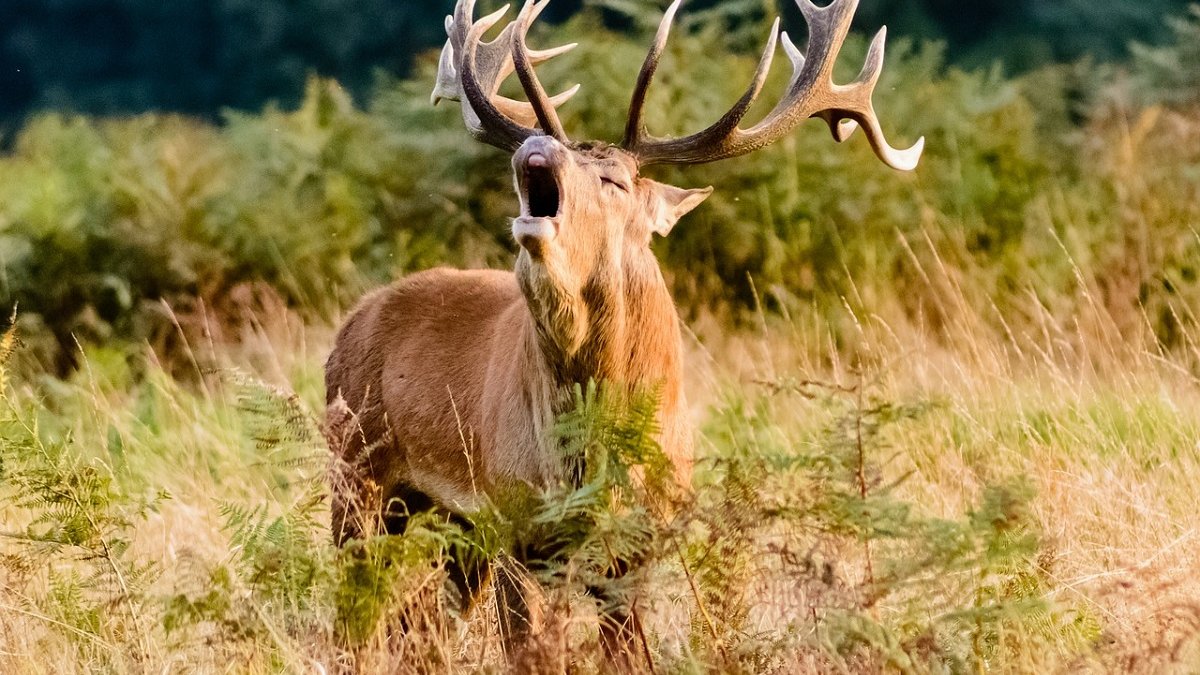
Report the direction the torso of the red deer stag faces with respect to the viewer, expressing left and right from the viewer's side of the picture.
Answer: facing the viewer and to the right of the viewer
